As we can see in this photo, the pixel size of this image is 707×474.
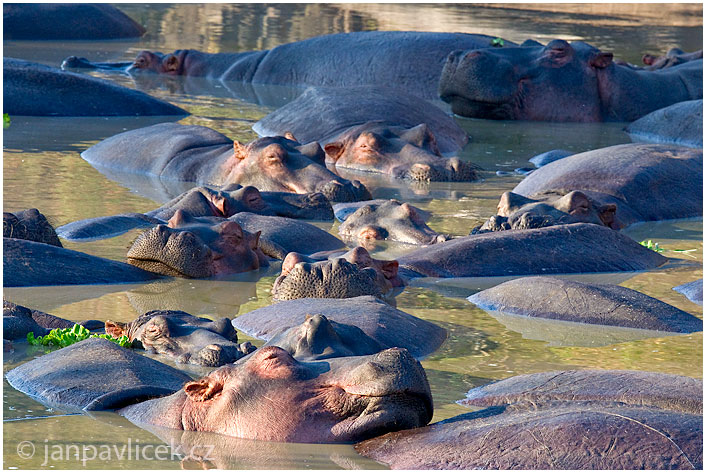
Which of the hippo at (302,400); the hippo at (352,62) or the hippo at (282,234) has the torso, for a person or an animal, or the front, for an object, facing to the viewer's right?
the hippo at (302,400)

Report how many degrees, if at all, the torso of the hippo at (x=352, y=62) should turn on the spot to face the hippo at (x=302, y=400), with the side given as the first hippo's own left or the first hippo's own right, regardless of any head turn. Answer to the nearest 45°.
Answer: approximately 90° to the first hippo's own left

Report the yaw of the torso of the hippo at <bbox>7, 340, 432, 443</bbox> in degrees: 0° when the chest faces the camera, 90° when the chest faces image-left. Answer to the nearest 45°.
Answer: approximately 270°

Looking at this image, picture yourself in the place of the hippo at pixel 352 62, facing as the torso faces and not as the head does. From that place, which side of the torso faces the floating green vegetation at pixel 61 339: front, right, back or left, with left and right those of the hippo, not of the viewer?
left

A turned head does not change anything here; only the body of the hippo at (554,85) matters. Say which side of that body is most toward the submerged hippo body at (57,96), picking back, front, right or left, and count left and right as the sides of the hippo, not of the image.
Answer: front

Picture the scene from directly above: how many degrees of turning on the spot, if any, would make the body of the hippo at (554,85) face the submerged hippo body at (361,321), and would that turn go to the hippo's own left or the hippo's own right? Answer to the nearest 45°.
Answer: approximately 90° to the hippo's own left

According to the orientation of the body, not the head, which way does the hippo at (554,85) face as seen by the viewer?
to the viewer's left

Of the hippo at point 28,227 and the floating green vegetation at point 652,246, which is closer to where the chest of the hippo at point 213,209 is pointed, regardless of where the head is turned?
the floating green vegetation

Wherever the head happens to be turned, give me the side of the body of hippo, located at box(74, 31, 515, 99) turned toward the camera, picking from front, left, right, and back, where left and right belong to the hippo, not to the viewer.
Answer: left

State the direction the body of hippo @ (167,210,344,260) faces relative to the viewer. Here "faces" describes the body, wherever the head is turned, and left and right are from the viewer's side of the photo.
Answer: facing to the left of the viewer

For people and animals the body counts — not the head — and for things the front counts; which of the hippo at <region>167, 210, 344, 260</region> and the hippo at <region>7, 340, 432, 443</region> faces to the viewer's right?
the hippo at <region>7, 340, 432, 443</region>

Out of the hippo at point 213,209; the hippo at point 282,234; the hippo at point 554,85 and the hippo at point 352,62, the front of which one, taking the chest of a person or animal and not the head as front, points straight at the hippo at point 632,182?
the hippo at point 213,209

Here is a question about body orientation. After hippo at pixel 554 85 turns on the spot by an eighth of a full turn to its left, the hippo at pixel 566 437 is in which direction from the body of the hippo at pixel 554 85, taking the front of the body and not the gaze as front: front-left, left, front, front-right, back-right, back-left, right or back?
front-left

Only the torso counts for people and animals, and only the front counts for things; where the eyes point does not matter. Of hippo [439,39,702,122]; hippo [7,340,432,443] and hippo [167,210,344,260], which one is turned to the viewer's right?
hippo [7,340,432,443]

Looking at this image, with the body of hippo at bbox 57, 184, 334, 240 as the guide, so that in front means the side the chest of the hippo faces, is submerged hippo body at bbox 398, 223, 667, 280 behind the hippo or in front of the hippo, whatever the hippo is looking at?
in front

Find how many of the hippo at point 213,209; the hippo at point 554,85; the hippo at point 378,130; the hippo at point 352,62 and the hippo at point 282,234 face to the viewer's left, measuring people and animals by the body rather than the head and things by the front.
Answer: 3

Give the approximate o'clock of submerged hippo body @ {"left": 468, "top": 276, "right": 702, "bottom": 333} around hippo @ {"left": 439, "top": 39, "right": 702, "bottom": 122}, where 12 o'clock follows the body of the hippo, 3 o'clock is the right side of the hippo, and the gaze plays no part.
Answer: The submerged hippo body is roughly at 9 o'clock from the hippo.

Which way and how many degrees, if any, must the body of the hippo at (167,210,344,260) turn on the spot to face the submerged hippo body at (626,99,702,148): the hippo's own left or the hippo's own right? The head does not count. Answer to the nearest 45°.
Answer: approximately 135° to the hippo's own right

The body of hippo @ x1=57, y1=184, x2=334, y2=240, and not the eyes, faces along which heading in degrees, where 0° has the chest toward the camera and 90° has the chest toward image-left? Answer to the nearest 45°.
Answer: approximately 270°

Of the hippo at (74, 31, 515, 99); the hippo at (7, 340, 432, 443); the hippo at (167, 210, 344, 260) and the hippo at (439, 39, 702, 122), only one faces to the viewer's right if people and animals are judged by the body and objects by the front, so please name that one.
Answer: the hippo at (7, 340, 432, 443)

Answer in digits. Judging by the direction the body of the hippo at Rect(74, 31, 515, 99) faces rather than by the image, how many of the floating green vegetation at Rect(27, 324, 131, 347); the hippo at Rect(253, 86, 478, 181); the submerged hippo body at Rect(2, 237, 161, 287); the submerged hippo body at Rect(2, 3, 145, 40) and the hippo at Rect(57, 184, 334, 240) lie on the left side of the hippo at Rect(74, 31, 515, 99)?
4
